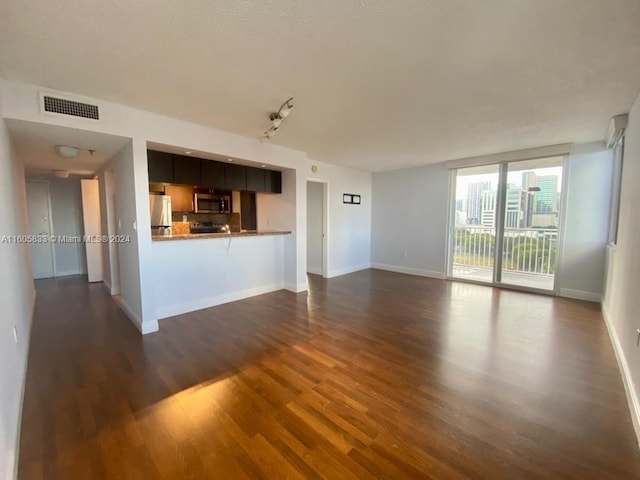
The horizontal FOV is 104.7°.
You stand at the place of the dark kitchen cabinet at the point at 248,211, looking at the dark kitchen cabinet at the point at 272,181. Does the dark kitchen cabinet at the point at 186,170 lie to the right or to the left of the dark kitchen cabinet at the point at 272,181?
right

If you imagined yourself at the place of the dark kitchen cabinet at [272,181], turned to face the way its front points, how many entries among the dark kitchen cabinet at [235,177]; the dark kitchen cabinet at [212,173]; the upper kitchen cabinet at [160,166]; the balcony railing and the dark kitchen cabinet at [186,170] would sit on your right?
4

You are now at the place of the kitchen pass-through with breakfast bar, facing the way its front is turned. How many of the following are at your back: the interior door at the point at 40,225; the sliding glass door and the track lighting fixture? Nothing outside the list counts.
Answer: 1

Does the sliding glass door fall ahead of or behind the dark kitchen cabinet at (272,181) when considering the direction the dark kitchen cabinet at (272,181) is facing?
ahead

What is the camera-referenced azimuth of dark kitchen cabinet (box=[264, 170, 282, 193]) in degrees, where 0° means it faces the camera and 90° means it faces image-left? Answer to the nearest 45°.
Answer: approximately 315°

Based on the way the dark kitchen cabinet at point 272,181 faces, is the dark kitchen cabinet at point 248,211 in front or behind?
behind

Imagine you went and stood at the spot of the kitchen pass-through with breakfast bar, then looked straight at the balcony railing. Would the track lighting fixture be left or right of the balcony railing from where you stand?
right

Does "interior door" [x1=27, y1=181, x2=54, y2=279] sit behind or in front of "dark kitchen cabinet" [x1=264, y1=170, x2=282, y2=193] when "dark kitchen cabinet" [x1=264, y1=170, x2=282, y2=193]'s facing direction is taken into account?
behind

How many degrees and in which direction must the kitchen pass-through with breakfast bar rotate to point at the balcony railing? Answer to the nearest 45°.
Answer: approximately 45° to its left

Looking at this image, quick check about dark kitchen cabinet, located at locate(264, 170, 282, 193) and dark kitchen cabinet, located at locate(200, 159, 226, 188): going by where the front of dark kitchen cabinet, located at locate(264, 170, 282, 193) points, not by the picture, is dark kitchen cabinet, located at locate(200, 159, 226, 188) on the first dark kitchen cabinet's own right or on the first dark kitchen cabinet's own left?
on the first dark kitchen cabinet's own right

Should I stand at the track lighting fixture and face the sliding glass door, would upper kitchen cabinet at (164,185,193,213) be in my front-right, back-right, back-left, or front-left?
back-left

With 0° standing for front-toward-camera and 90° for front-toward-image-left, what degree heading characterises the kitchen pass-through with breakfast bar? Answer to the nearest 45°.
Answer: approximately 315°

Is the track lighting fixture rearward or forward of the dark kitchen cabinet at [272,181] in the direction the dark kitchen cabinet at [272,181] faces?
forward
